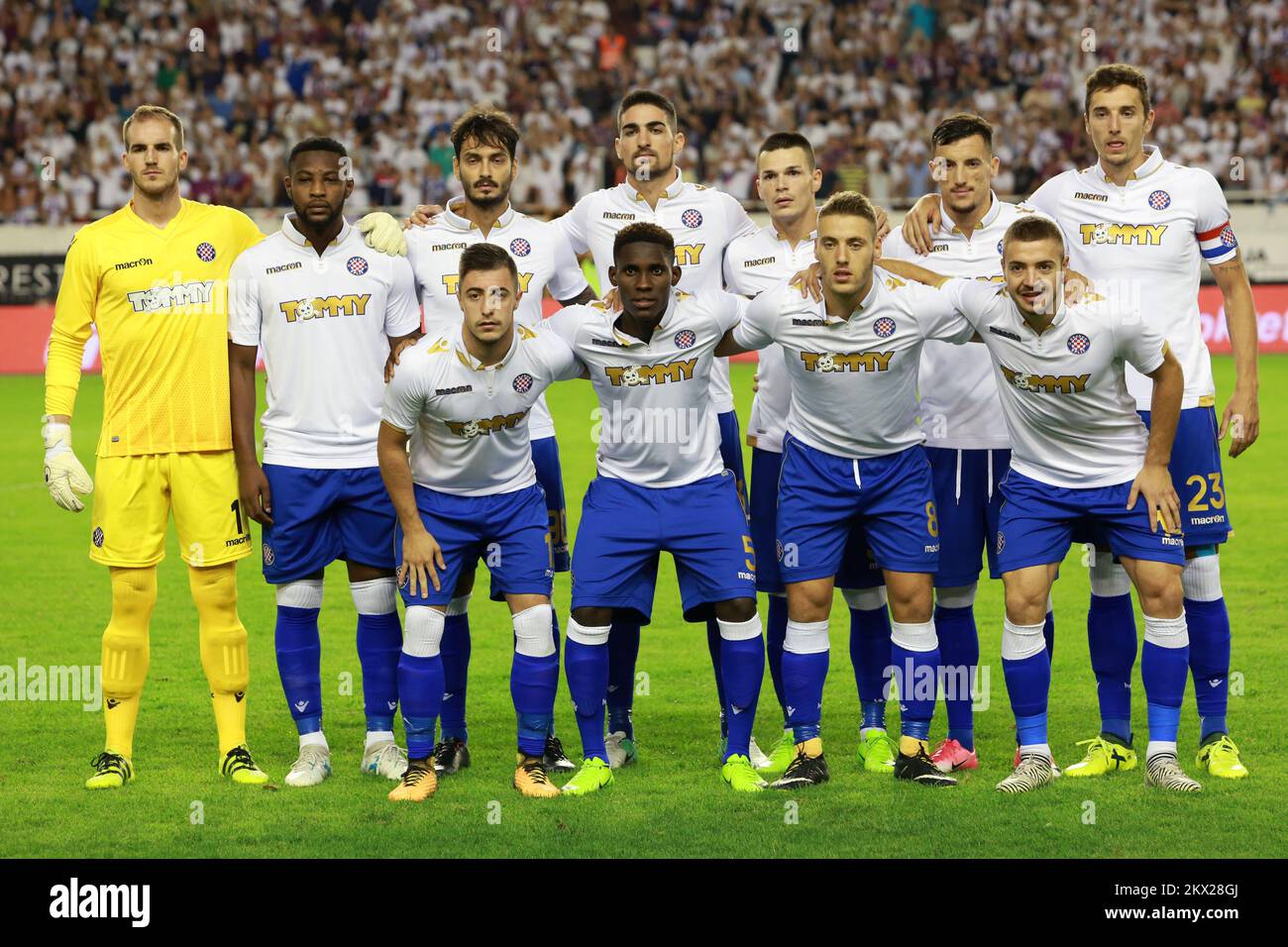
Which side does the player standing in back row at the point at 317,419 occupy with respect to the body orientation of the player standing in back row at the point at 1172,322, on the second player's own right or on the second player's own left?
on the second player's own right

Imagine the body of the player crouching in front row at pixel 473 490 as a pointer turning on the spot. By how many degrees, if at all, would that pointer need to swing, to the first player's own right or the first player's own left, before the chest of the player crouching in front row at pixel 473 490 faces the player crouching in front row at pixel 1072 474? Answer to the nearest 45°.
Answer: approximately 90° to the first player's own left

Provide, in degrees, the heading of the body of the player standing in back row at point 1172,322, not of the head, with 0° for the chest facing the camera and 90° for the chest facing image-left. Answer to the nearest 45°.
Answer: approximately 0°

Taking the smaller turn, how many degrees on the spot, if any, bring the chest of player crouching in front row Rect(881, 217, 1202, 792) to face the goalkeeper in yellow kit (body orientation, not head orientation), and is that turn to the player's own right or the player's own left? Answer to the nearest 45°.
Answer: approximately 90° to the player's own right

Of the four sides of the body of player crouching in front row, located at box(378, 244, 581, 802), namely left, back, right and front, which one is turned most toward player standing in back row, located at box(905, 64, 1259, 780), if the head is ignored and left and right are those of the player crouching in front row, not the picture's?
left

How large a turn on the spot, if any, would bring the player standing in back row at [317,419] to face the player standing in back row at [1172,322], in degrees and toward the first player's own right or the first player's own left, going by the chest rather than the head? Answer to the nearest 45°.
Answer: approximately 90° to the first player's own left

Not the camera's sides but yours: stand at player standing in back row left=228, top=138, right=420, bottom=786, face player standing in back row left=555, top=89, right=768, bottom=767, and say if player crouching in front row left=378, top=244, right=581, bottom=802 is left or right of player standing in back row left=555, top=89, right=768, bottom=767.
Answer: right

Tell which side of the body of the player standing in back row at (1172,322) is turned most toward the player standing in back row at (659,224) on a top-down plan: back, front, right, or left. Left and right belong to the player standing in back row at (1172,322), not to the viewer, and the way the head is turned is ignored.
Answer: right
